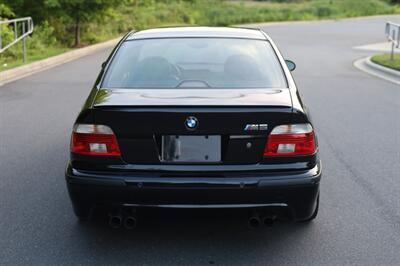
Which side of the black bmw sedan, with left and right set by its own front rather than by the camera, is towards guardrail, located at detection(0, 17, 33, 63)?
front

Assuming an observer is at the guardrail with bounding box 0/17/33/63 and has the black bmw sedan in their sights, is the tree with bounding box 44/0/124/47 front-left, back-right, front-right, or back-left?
back-left

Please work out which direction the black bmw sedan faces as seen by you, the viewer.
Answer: facing away from the viewer

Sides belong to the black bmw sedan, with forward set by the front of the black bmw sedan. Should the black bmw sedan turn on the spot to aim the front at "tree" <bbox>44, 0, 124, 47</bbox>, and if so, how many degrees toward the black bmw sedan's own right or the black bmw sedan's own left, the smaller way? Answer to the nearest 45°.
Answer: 0° — it already faces it
